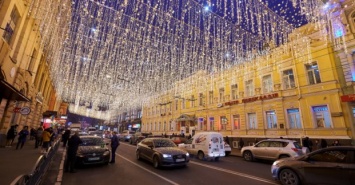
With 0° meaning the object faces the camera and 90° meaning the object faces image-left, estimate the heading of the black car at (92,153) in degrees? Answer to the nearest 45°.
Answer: approximately 0°

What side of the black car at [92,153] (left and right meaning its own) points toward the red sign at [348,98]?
left

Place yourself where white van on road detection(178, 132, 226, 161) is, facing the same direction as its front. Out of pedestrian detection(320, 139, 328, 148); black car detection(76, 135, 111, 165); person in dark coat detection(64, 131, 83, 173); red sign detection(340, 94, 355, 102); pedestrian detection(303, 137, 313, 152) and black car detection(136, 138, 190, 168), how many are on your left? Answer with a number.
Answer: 3

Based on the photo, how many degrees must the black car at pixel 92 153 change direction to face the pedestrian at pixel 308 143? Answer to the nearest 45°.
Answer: approximately 90° to its left
